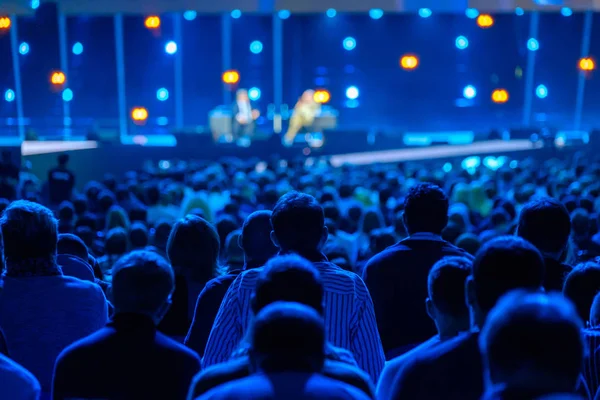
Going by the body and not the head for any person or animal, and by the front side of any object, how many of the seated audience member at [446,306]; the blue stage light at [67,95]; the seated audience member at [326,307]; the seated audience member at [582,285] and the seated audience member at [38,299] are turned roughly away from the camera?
4

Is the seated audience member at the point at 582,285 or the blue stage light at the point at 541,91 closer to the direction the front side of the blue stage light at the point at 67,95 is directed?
the seated audience member

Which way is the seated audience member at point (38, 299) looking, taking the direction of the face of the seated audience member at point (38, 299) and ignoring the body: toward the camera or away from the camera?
away from the camera

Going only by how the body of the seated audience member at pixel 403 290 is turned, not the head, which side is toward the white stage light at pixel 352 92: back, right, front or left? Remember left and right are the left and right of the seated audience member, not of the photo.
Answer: front

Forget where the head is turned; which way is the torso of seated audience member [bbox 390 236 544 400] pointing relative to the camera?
away from the camera

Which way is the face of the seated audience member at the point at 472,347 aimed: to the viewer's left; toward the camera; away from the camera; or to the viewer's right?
away from the camera

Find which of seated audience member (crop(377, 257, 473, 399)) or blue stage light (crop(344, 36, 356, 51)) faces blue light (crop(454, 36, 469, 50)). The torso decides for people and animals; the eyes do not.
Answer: the seated audience member

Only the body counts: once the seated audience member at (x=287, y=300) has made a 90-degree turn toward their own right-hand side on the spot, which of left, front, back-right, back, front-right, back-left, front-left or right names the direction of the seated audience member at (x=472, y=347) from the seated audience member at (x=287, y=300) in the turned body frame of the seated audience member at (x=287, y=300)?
front

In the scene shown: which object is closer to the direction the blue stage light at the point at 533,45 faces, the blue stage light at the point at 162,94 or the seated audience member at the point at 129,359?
the seated audience member

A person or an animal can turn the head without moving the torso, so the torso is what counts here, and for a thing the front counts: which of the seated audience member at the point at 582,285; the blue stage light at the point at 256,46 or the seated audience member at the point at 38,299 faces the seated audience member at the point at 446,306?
the blue stage light

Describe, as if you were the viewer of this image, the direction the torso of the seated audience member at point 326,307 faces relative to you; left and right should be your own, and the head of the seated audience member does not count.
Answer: facing away from the viewer

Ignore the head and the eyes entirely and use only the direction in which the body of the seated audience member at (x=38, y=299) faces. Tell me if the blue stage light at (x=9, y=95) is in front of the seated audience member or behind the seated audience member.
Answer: in front

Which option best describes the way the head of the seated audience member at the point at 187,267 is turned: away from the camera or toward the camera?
away from the camera

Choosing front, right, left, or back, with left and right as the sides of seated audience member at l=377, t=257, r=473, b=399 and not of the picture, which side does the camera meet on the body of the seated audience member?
back

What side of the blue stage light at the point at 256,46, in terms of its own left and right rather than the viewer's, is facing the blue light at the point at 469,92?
left

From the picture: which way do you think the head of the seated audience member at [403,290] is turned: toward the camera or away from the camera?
away from the camera
